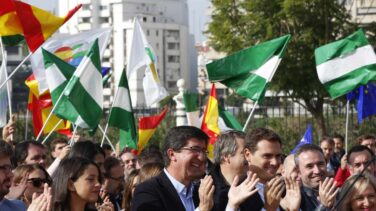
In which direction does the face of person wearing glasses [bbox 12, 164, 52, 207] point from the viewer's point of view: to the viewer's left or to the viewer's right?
to the viewer's right

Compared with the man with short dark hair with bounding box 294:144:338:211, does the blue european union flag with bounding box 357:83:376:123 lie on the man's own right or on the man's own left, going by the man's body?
on the man's own left

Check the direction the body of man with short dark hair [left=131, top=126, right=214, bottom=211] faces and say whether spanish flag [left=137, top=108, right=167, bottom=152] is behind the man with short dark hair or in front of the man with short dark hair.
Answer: behind

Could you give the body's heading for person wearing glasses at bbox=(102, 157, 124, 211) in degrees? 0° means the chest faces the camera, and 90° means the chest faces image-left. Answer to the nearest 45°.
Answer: approximately 315°

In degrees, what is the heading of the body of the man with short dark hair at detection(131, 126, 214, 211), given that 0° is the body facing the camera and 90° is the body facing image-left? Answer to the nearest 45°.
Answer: approximately 315°
